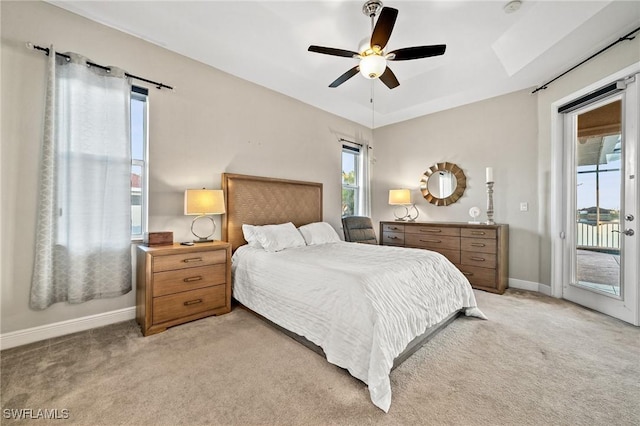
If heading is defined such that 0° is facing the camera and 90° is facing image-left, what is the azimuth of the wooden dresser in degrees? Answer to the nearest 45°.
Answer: approximately 45°

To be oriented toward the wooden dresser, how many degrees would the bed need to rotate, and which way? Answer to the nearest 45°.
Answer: approximately 90° to its left

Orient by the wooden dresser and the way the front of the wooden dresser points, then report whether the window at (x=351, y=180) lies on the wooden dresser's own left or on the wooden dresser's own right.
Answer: on the wooden dresser's own right

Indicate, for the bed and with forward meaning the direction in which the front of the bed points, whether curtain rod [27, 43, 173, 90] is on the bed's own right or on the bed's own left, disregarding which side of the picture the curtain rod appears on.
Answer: on the bed's own right

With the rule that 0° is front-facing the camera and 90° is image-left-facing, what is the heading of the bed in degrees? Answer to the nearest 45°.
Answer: approximately 315°

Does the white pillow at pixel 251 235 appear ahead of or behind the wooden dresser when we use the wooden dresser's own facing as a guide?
ahead

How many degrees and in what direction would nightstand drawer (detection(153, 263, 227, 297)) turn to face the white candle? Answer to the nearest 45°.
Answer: approximately 45° to its left
